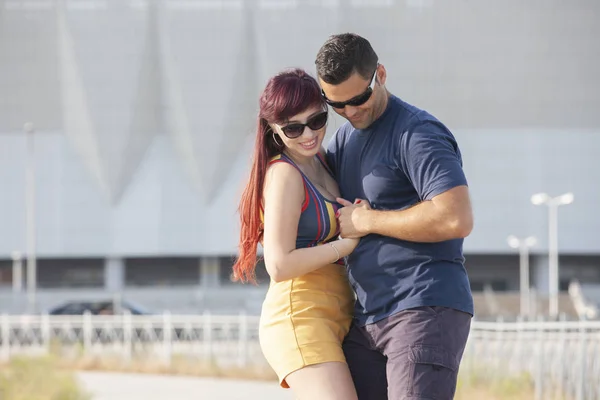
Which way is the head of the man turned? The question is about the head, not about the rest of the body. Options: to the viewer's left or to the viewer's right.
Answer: to the viewer's left

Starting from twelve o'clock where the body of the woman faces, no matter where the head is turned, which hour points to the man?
The man is roughly at 11 o'clock from the woman.

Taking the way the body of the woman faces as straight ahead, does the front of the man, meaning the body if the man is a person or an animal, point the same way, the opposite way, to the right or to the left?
to the right

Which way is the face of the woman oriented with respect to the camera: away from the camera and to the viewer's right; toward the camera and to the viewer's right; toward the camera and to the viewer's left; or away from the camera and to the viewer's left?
toward the camera and to the viewer's right

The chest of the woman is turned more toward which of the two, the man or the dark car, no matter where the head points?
the man
